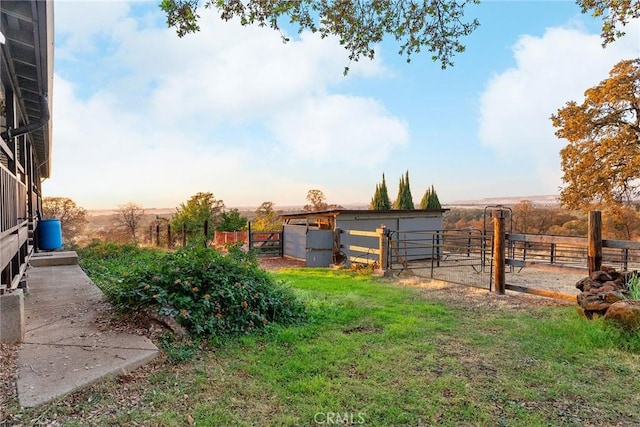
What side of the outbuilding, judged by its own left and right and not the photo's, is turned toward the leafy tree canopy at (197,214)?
right

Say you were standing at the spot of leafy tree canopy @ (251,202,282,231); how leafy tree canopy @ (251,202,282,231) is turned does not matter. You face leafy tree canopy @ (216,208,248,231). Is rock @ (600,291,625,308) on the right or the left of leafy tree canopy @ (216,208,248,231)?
left

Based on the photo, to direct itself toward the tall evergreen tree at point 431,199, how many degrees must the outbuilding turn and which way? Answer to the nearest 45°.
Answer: approximately 180°

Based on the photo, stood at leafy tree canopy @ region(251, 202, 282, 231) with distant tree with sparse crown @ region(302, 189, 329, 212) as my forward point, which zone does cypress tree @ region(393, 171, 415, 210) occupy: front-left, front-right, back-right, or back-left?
front-right

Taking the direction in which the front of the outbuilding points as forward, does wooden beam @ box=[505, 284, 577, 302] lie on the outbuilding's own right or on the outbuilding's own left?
on the outbuilding's own left

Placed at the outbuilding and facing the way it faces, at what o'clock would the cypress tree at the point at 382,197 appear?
The cypress tree is roughly at 5 o'clock from the outbuilding.

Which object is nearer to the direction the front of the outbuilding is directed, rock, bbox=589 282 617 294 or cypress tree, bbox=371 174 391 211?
the rock

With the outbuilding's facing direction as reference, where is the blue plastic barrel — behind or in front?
in front

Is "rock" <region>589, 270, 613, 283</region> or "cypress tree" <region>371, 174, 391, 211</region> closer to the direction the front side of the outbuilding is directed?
the rock

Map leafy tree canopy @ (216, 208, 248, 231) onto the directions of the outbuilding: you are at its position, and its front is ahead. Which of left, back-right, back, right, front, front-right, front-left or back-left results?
right
